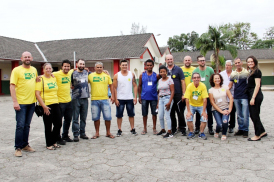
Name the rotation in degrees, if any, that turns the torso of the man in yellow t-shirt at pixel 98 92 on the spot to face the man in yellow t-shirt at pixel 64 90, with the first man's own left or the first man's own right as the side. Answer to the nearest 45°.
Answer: approximately 45° to the first man's own right

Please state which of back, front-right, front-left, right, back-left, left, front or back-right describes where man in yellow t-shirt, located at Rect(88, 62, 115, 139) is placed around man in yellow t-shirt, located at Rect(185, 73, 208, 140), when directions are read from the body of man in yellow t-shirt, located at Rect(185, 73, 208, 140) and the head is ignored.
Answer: right

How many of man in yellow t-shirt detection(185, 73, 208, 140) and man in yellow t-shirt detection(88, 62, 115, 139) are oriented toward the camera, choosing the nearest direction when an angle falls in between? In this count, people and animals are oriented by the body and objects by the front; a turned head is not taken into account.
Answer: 2

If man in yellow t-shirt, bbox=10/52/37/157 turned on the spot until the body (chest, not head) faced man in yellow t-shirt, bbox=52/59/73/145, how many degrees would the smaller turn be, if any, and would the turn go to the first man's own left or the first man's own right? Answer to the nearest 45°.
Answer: approximately 90° to the first man's own left

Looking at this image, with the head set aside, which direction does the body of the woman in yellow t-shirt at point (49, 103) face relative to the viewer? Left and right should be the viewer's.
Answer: facing the viewer and to the right of the viewer

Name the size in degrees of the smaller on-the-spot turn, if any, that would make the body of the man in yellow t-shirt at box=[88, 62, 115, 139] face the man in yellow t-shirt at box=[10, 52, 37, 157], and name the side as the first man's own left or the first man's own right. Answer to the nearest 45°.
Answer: approximately 45° to the first man's own right

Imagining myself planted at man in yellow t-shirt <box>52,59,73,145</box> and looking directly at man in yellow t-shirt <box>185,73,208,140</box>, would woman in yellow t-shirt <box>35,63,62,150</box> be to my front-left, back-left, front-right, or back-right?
back-right

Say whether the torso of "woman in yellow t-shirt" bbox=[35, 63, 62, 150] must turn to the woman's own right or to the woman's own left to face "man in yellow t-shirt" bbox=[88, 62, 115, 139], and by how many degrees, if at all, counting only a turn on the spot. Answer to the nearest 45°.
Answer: approximately 90° to the woman's own left

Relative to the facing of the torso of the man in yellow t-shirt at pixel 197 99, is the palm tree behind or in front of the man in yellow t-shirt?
behind

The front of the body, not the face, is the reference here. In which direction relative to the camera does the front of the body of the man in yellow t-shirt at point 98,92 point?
toward the camera

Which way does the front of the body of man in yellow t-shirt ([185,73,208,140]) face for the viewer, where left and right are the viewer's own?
facing the viewer

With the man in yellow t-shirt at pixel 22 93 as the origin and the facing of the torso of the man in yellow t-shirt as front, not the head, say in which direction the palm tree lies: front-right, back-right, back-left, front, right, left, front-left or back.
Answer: left
